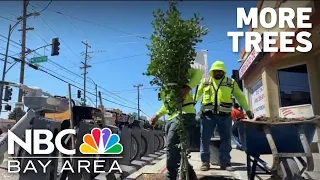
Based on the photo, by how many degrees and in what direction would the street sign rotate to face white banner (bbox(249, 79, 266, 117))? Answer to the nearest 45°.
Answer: approximately 45° to its left

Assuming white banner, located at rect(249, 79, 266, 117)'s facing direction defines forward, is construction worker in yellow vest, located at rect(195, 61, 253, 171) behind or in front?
in front

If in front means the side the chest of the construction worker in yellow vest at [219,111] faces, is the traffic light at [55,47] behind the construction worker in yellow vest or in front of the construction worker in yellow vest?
behind

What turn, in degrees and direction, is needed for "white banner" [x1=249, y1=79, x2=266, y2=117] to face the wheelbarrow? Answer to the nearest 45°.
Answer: approximately 45° to its left

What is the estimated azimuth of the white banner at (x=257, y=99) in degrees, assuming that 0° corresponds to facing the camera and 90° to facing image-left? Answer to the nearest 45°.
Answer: approximately 45°

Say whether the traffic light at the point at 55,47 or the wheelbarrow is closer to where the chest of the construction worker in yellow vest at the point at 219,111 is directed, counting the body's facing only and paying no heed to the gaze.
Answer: the wheelbarrow

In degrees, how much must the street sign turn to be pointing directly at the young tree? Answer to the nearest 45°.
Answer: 0° — it already faces it

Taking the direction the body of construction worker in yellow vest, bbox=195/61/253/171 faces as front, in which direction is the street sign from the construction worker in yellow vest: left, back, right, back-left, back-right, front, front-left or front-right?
back-right
